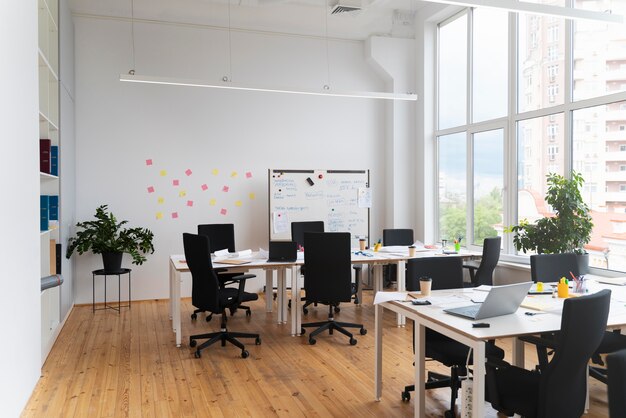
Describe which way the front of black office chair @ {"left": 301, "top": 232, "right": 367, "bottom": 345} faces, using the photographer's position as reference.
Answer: facing away from the viewer

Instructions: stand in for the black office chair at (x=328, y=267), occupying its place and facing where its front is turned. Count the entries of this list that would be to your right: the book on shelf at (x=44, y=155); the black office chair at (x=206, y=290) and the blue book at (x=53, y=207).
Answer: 0

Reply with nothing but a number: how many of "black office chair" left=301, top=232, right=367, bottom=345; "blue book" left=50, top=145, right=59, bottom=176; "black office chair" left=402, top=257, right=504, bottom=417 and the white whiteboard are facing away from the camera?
1

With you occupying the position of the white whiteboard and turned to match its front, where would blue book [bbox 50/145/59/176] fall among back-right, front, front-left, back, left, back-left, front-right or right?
front-right

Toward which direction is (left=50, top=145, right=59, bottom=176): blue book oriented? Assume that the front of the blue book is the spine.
to the viewer's right

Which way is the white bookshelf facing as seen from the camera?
to the viewer's right

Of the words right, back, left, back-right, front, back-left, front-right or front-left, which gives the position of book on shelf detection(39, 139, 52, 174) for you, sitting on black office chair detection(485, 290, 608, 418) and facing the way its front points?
front-left

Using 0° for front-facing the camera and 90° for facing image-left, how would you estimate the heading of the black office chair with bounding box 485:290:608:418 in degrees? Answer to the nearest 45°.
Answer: approximately 135°

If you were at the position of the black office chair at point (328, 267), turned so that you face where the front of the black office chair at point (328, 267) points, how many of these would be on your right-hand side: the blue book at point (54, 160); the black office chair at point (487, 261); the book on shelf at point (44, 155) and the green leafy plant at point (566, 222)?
2

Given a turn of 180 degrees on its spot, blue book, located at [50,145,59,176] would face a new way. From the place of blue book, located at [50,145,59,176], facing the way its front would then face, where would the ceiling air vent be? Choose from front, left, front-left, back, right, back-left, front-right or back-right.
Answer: back

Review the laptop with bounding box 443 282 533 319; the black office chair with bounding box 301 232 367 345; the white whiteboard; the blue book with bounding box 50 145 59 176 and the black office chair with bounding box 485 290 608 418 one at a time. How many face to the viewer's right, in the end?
1

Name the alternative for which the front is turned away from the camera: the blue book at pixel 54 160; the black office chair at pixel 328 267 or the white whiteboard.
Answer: the black office chair

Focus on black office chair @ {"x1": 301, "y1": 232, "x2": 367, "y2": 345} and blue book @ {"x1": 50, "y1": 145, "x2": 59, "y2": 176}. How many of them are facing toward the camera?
0
